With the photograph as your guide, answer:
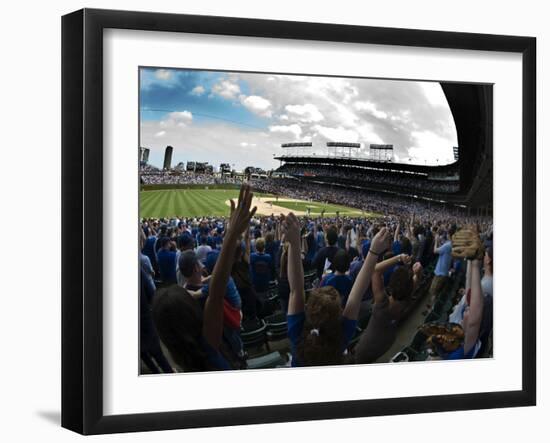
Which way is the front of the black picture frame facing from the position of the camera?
facing the viewer and to the right of the viewer
